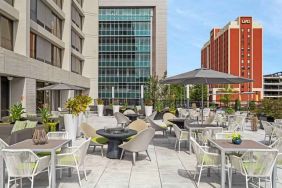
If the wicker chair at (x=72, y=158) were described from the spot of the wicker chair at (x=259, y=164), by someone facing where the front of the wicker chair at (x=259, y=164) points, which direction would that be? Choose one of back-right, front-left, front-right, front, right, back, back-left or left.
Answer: front-left

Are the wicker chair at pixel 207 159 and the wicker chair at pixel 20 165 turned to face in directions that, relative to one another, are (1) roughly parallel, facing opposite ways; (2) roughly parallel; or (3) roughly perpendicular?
roughly perpendicular

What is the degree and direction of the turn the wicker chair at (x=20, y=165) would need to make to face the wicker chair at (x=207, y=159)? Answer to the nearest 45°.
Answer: approximately 45° to its right

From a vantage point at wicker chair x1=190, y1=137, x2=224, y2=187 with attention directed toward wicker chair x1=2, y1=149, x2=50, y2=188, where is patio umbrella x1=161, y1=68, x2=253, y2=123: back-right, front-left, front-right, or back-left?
back-right

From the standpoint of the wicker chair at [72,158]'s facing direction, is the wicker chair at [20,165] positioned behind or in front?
in front

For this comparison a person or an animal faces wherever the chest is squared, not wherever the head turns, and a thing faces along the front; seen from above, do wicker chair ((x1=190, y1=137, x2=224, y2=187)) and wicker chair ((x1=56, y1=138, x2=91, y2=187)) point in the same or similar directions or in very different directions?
very different directions

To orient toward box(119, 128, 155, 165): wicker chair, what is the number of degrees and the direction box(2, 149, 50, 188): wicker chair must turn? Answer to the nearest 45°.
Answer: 0° — it already faces it

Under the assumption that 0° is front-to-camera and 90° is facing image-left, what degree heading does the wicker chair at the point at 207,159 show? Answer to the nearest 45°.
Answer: approximately 270°

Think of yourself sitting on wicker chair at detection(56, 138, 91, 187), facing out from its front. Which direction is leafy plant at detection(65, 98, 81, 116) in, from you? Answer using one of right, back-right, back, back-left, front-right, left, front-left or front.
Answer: right

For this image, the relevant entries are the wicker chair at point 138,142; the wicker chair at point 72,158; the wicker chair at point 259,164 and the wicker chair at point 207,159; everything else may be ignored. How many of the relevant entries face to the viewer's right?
1

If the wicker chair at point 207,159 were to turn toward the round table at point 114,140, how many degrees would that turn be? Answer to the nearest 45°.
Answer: approximately 135° to its left

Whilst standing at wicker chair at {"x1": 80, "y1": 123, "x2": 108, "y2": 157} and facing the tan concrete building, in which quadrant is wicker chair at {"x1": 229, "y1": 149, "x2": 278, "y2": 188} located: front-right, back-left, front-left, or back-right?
back-right

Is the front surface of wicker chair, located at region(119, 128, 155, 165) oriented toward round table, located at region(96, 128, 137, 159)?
yes

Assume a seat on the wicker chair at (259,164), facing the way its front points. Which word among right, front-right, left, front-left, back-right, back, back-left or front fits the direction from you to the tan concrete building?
front

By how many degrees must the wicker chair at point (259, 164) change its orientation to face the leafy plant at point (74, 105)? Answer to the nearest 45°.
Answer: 0° — it already faces it

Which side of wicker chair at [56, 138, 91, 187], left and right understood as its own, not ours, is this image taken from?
left

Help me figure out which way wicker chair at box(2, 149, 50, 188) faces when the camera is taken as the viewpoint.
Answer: facing away from the viewer and to the right of the viewer

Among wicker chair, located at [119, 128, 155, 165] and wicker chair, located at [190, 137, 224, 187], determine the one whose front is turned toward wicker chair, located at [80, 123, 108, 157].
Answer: wicker chair, located at [119, 128, 155, 165]
